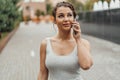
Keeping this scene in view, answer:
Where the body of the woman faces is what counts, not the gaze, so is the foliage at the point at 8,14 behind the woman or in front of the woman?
behind

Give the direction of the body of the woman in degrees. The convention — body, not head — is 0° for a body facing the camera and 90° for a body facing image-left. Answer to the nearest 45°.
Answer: approximately 0°
